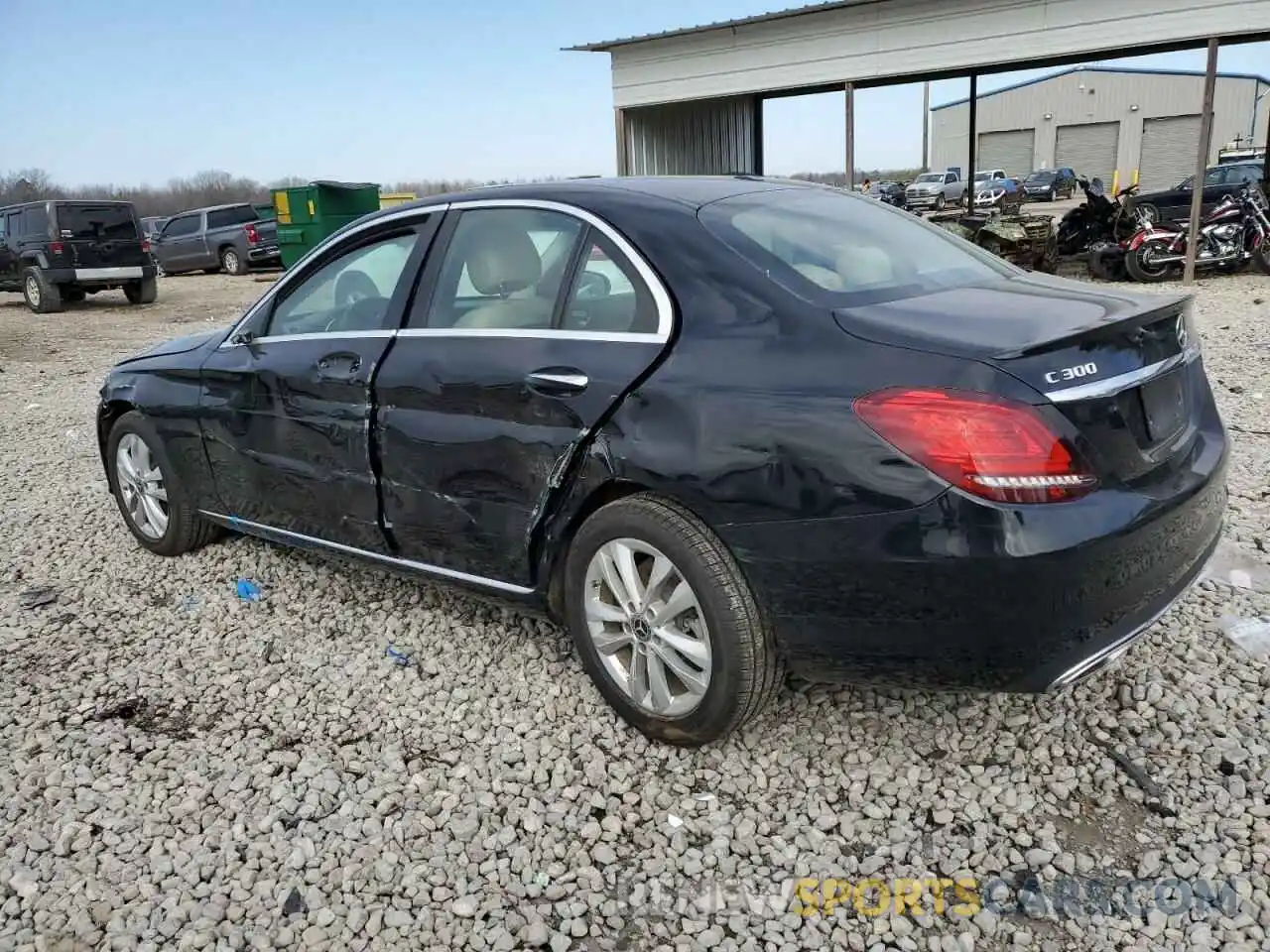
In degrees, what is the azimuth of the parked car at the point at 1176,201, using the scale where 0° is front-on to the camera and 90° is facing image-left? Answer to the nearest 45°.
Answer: approximately 90°

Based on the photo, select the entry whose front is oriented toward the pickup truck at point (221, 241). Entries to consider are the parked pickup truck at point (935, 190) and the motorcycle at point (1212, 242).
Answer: the parked pickup truck

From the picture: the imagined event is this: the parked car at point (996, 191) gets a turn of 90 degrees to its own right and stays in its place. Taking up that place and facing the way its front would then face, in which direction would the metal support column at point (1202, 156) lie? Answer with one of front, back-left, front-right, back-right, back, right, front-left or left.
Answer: back-left

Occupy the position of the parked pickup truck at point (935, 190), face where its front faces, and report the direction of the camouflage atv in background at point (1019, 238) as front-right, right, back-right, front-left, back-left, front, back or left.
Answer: front-left

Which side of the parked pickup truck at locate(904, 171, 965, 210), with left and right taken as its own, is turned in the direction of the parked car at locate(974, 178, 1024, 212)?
left

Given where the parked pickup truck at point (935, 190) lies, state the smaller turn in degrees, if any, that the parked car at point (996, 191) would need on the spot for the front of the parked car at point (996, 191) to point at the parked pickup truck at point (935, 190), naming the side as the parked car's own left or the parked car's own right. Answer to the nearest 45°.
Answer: approximately 90° to the parked car's own right

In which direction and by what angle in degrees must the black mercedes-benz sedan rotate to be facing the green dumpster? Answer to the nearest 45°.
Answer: approximately 45° to its right

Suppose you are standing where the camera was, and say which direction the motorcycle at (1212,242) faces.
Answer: facing to the right of the viewer

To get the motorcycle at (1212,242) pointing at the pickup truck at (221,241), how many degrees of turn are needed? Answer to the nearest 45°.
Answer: approximately 180°

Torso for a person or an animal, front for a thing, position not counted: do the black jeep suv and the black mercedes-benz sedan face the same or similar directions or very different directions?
same or similar directions

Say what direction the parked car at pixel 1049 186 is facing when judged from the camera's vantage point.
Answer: facing the viewer and to the left of the viewer

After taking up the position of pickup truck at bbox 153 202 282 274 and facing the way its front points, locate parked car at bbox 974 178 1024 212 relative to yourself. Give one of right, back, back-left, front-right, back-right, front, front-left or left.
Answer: back-right

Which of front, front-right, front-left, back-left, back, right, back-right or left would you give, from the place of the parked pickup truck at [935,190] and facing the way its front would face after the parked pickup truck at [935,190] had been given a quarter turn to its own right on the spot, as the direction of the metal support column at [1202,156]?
back-left

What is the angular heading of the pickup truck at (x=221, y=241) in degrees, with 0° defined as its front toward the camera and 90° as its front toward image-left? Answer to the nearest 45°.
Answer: approximately 135°
